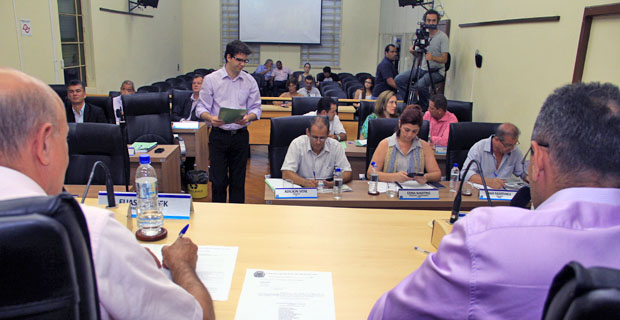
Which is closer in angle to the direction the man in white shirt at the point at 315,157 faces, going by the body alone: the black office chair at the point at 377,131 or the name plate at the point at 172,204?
the name plate

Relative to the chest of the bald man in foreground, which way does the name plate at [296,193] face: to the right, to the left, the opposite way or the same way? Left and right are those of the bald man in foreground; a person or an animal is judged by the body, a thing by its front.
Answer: the opposite way

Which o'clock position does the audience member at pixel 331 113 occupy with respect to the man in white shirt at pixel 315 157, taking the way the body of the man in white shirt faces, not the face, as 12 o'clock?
The audience member is roughly at 6 o'clock from the man in white shirt.

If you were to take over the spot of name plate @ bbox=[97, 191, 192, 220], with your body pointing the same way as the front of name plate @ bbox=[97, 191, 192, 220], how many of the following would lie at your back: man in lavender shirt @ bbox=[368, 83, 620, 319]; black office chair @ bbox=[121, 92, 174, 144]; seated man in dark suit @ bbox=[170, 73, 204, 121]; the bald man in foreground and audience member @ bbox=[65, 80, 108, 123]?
3

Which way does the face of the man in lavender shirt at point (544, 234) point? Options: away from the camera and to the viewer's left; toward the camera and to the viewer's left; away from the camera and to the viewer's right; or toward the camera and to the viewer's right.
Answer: away from the camera and to the viewer's left

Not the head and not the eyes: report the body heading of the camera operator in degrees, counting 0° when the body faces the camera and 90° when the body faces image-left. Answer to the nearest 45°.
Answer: approximately 45°

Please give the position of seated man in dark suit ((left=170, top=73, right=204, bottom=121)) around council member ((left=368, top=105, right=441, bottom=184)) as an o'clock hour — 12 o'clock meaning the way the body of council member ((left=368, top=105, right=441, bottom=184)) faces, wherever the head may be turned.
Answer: seated man in dark suit ((left=170, top=73, right=204, bottom=121)) is roughly at 4 o'clock from council member ((left=368, top=105, right=441, bottom=184)).

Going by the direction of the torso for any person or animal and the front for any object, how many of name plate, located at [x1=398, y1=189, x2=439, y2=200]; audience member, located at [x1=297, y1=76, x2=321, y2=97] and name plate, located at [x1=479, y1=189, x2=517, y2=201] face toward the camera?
3

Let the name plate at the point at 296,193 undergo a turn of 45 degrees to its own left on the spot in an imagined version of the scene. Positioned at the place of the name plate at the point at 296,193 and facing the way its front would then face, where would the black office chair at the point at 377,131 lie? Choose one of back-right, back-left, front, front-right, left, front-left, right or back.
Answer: left

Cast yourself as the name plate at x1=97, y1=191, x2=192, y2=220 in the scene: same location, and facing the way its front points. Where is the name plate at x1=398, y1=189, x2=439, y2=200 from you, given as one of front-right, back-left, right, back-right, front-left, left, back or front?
left

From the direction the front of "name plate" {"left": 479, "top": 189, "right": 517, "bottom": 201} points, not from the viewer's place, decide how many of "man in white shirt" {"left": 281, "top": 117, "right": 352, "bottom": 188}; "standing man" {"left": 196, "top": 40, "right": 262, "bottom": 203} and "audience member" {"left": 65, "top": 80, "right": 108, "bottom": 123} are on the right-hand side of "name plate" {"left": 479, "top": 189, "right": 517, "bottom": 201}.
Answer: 3

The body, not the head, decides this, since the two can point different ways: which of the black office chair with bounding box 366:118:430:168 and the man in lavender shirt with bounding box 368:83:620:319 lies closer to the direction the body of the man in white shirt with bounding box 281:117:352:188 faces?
the man in lavender shirt

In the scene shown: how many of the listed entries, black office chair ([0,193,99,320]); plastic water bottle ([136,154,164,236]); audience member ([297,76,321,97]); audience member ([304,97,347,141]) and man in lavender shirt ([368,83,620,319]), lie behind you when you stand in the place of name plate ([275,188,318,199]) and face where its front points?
2

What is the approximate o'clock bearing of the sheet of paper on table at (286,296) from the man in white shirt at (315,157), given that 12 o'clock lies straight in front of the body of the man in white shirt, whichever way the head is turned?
The sheet of paper on table is roughly at 12 o'clock from the man in white shirt.

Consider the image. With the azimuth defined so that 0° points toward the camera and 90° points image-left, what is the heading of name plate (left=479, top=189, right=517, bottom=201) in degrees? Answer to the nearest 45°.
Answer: approximately 0°
